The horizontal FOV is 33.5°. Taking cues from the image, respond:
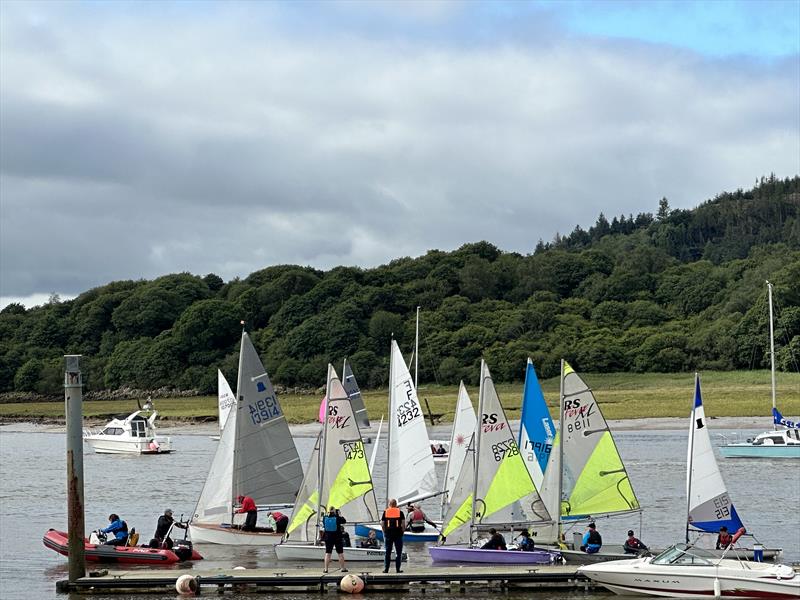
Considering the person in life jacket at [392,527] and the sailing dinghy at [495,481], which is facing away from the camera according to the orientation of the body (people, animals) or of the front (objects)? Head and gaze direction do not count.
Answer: the person in life jacket

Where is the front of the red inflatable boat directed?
to the viewer's left

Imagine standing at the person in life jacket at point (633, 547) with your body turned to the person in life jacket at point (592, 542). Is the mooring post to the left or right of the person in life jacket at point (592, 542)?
left

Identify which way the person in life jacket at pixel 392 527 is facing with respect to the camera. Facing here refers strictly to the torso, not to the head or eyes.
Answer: away from the camera

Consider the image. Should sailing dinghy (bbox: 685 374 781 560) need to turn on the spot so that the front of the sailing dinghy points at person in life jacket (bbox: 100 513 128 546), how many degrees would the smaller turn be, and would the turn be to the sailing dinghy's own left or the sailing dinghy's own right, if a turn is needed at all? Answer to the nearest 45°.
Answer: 0° — it already faces them

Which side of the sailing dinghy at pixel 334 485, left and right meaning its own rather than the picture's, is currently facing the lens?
left

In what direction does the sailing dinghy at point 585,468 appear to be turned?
to the viewer's left

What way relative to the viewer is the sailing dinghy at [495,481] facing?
to the viewer's left

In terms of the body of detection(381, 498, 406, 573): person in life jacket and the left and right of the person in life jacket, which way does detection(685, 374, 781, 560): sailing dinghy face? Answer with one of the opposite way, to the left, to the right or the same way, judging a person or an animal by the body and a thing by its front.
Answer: to the left

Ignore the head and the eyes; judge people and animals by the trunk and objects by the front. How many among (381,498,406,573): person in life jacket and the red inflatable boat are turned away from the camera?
1

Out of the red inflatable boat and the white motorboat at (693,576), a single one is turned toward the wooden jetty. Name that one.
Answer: the white motorboat

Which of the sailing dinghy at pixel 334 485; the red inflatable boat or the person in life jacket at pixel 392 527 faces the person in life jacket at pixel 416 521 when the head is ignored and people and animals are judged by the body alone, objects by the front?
the person in life jacket at pixel 392 527

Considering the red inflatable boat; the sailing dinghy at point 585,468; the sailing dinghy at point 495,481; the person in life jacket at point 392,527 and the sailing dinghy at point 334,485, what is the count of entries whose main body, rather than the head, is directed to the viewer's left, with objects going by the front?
4
